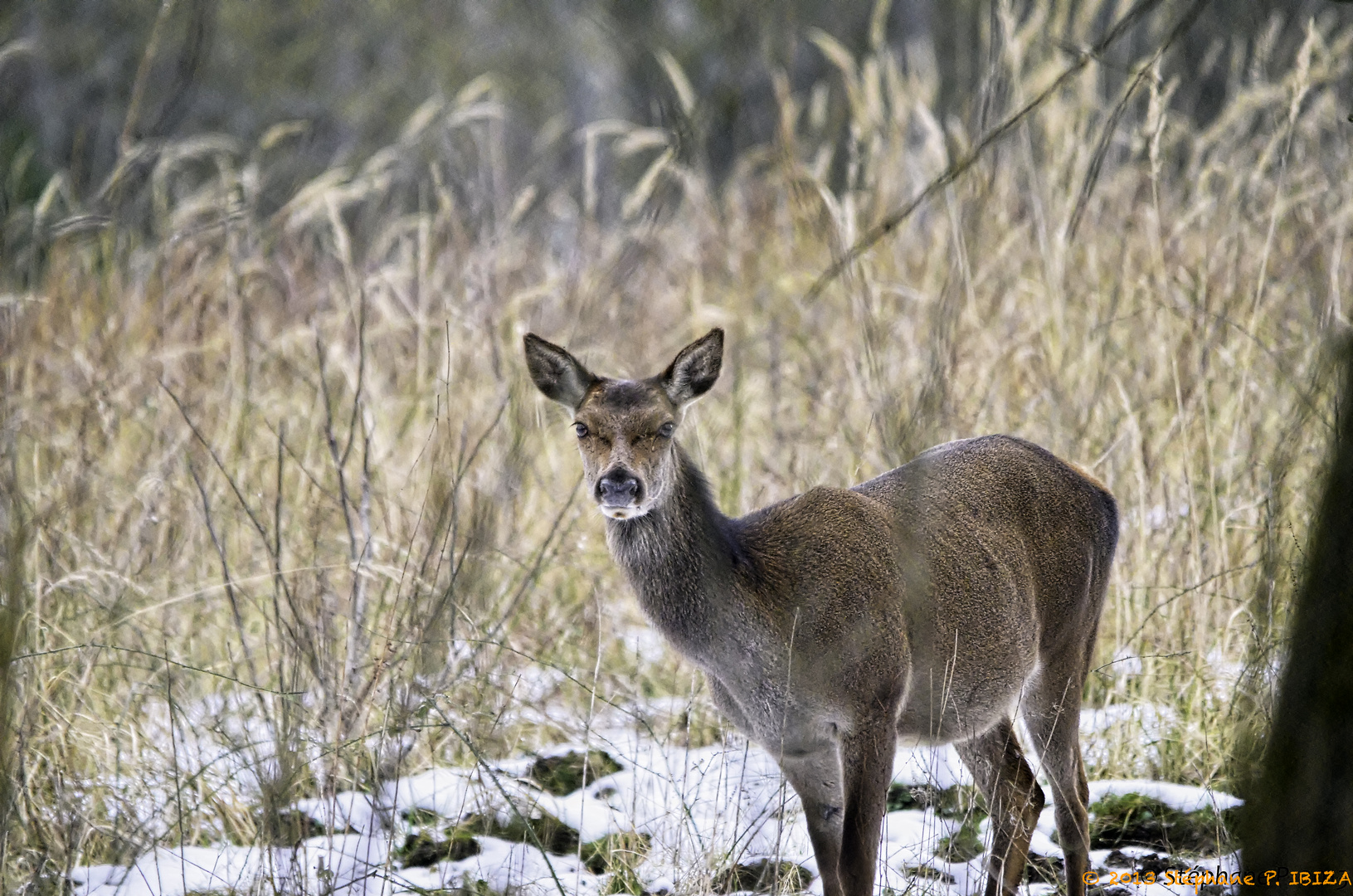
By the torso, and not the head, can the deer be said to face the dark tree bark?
no

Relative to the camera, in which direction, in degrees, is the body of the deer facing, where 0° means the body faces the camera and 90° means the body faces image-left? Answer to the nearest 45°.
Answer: approximately 45°
